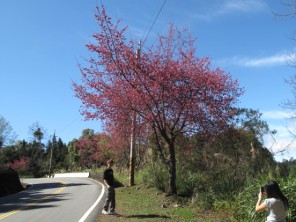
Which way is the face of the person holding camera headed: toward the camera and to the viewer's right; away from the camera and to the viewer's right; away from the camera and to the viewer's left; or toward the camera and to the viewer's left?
away from the camera and to the viewer's left

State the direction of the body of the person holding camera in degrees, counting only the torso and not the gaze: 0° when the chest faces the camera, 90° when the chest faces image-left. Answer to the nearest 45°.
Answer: approximately 135°

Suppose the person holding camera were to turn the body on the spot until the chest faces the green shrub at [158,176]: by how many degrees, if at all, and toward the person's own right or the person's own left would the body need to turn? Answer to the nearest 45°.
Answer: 0° — they already face it

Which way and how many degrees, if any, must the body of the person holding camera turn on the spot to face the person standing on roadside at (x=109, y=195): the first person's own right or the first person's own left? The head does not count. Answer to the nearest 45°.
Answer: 0° — they already face them

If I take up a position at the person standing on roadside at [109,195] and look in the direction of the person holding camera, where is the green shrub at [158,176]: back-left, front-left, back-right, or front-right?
back-left
